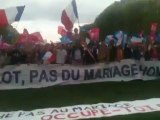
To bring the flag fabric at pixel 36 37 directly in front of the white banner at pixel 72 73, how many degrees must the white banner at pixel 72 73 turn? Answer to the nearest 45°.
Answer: approximately 135° to its right

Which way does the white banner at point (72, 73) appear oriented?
toward the camera

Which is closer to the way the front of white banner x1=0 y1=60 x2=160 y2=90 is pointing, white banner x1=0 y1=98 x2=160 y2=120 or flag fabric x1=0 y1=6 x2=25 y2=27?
the white banner

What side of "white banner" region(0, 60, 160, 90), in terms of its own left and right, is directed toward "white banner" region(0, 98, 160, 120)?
front

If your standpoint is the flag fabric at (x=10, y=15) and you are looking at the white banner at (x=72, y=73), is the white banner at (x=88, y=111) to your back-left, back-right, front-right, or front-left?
front-right
